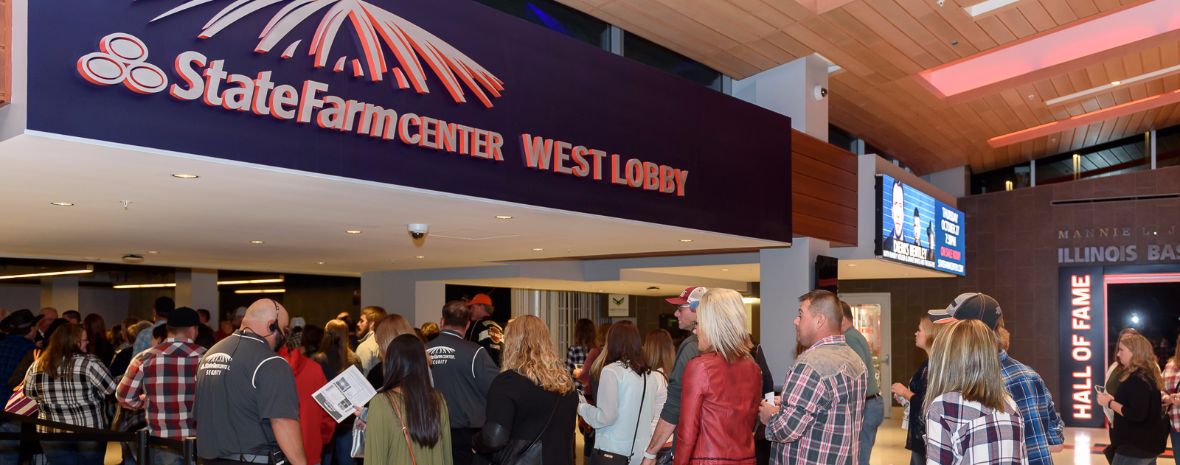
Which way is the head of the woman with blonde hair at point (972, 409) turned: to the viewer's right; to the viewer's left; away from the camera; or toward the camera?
away from the camera

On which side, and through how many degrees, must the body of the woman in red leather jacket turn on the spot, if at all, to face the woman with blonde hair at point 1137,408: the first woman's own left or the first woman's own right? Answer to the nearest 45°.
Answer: approximately 90° to the first woman's own right

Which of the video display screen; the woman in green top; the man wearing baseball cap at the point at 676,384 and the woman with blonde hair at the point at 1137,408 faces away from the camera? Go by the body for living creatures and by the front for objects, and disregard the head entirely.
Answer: the woman in green top

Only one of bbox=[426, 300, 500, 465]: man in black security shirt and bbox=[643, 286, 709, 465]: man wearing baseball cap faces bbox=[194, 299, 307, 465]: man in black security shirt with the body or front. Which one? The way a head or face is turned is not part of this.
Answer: the man wearing baseball cap

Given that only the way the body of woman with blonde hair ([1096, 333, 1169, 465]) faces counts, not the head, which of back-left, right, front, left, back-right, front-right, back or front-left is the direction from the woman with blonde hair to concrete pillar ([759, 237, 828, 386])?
front-right

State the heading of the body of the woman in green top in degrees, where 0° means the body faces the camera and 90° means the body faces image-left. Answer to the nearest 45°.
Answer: approximately 180°

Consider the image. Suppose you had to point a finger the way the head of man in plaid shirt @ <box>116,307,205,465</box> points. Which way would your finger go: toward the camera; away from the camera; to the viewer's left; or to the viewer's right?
away from the camera

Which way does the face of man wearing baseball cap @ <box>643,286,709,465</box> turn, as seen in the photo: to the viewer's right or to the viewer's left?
to the viewer's left

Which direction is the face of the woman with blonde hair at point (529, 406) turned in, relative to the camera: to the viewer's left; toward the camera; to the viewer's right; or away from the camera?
away from the camera

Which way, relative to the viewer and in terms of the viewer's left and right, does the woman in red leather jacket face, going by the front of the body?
facing away from the viewer and to the left of the viewer
